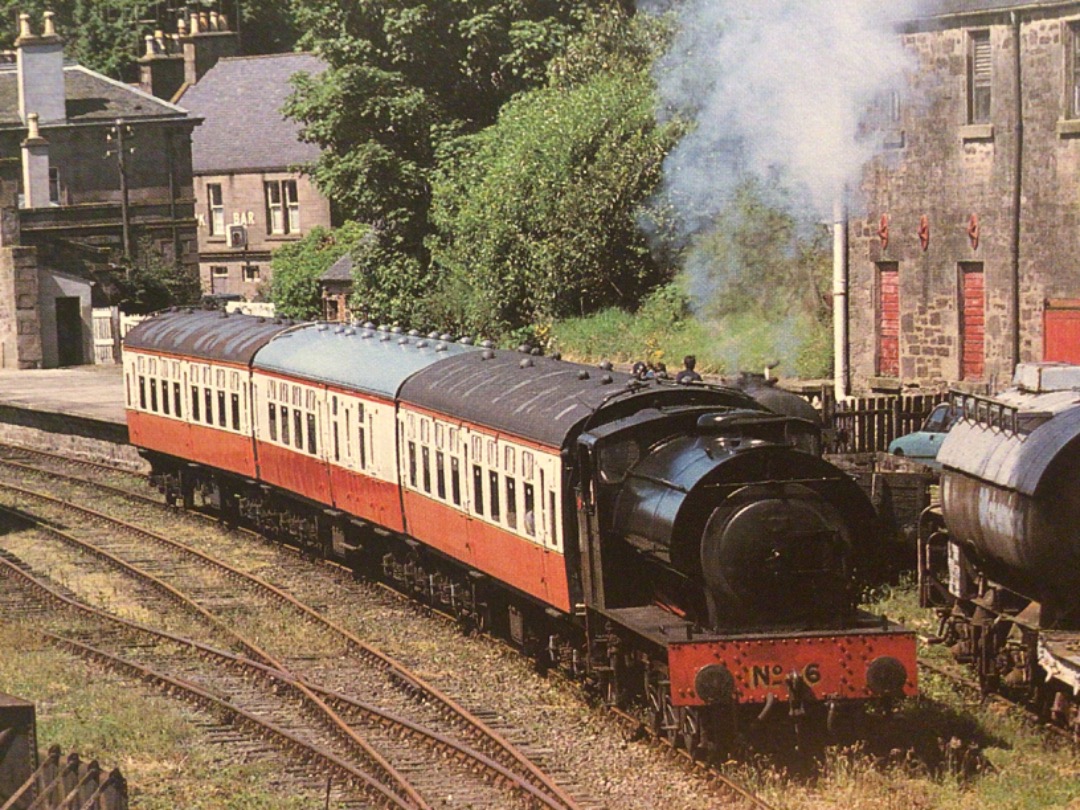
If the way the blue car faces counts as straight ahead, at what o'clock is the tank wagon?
The tank wagon is roughly at 9 o'clock from the blue car.

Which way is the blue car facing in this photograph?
to the viewer's left

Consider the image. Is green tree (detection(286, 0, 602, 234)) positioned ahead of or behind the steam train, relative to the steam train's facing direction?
behind

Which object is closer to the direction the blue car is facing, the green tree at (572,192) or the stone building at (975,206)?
the green tree

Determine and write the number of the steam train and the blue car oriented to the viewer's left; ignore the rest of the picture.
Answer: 1

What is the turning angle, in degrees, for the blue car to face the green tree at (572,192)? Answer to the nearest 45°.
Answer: approximately 45° to its right

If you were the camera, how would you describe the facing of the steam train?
facing the viewer and to the right of the viewer

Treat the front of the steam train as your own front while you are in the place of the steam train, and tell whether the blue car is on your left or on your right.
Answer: on your left

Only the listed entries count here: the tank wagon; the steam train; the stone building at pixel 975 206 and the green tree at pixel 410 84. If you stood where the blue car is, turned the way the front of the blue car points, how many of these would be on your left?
2

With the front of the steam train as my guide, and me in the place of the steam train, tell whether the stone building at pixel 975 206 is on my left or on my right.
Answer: on my left
